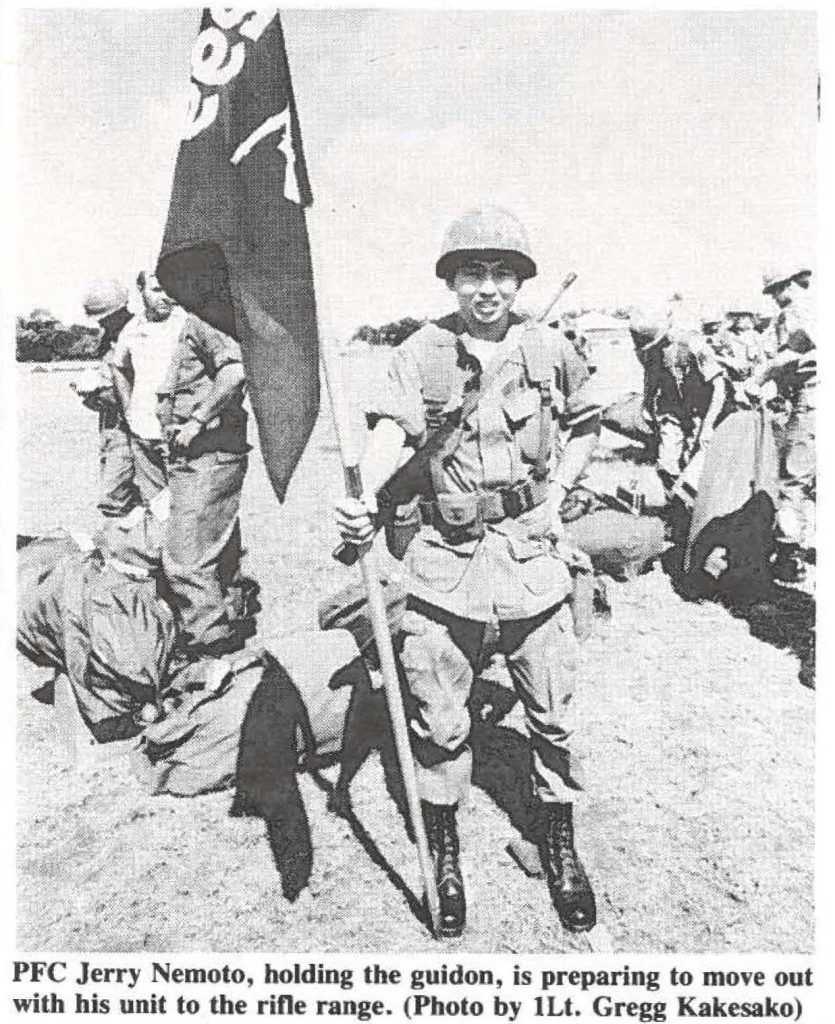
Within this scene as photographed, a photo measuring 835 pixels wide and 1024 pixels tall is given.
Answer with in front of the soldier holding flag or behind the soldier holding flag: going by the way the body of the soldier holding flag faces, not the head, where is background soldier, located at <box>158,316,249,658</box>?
behind

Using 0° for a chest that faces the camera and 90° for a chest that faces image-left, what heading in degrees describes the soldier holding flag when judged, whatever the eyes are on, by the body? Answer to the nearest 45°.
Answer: approximately 0°

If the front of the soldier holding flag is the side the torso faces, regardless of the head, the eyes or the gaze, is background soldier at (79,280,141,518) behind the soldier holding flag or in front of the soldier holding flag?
behind

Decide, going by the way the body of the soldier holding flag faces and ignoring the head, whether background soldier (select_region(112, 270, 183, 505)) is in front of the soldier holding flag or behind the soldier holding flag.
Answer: behind

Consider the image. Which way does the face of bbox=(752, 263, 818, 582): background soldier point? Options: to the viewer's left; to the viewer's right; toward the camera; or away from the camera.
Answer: to the viewer's left

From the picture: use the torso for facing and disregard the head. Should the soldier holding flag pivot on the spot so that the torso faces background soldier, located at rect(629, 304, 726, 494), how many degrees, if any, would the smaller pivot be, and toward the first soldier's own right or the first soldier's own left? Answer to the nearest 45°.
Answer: approximately 180°
